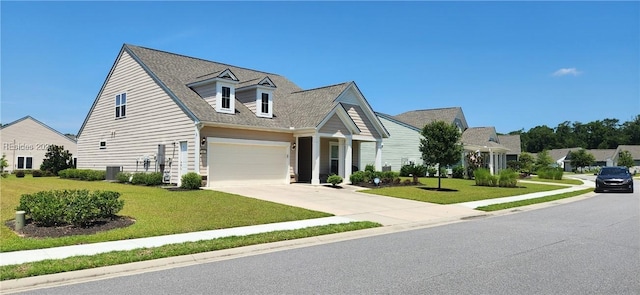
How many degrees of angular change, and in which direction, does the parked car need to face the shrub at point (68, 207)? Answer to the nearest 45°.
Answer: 0° — it already faces it

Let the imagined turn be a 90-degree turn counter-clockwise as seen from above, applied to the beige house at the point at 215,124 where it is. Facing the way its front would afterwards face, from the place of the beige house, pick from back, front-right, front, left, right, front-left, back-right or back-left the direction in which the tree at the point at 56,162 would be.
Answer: left

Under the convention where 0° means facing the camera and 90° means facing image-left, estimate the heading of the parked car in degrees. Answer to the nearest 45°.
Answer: approximately 0°

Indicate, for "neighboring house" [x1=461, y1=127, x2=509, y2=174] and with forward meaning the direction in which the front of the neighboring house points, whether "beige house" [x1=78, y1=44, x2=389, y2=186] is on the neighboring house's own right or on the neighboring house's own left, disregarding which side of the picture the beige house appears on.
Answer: on the neighboring house's own right

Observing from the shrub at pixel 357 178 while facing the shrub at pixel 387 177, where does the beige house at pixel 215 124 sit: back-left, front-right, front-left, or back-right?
back-left

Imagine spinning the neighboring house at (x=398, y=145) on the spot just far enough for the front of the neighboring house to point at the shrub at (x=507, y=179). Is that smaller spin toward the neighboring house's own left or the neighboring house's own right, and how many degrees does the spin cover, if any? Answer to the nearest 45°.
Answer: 0° — it already faces it

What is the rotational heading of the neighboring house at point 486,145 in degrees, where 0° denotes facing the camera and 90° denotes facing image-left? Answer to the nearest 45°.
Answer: approximately 315°

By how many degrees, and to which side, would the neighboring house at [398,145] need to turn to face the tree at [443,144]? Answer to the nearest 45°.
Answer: approximately 45° to its right

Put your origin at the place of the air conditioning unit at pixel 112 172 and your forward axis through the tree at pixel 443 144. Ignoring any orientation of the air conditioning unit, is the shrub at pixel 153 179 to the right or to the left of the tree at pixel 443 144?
right
